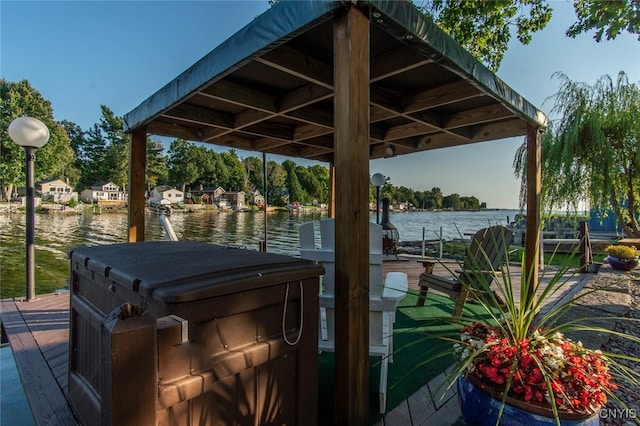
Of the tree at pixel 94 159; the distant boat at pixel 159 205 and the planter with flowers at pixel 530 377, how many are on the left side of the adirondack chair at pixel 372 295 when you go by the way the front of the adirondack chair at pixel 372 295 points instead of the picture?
2

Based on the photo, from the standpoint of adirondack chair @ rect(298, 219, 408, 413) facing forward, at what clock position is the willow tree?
The willow tree is roughly at 12 o'clock from the adirondack chair.

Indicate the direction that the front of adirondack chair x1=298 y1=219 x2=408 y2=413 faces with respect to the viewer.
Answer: facing away from the viewer and to the right of the viewer

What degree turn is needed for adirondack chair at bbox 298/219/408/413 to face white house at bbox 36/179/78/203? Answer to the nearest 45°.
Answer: approximately 90° to its left

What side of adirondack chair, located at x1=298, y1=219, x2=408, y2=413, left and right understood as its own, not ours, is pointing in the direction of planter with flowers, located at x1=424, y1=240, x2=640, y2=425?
right
